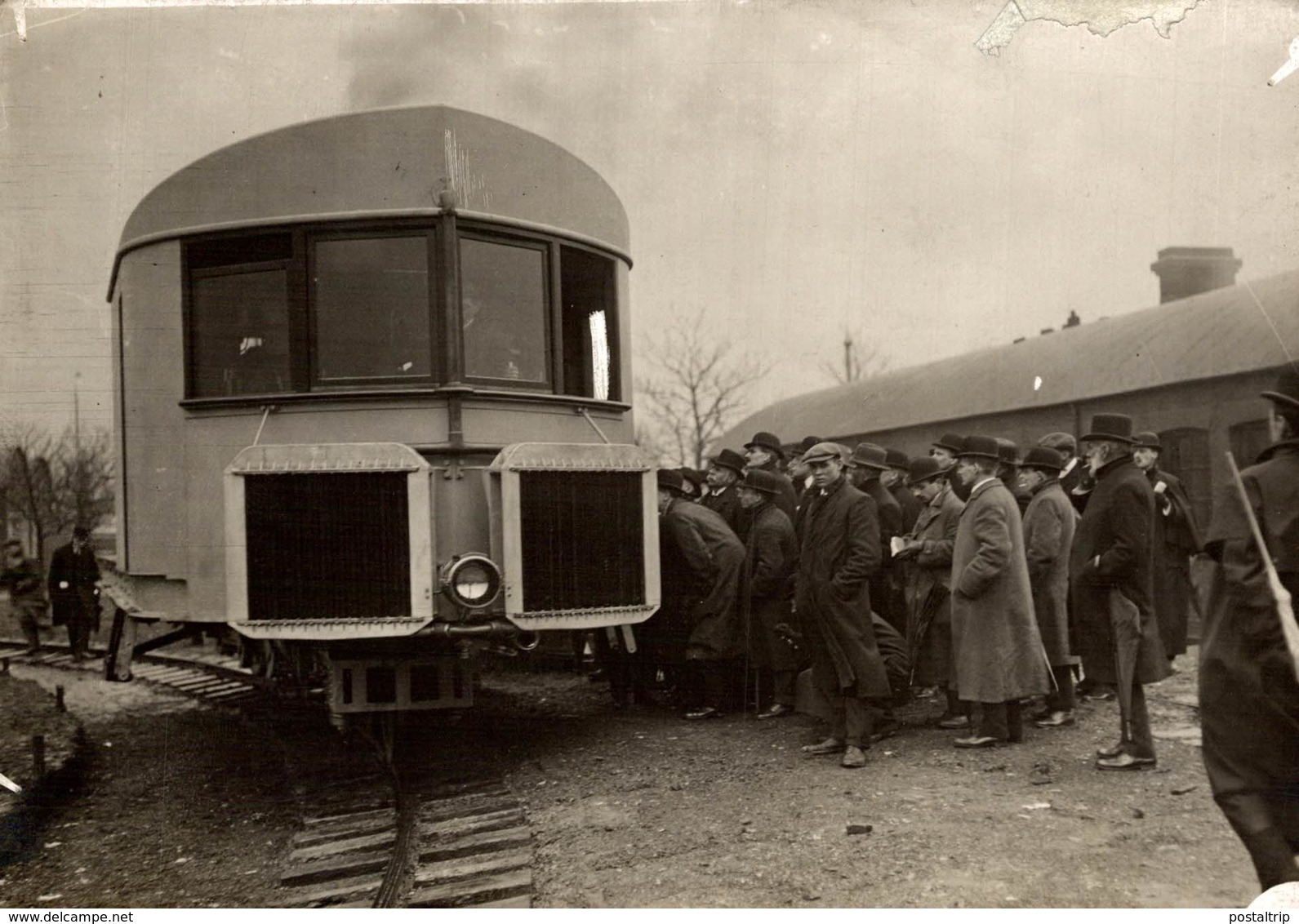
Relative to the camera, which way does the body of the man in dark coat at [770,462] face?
to the viewer's left

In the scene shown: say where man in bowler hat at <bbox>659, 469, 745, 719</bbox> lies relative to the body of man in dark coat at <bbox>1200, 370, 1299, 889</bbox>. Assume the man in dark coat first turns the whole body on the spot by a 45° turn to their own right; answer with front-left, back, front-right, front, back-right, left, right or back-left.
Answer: front-left

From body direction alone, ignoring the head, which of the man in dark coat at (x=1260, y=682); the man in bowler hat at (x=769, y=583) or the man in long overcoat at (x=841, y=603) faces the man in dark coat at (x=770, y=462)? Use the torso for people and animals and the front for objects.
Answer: the man in dark coat at (x=1260, y=682)

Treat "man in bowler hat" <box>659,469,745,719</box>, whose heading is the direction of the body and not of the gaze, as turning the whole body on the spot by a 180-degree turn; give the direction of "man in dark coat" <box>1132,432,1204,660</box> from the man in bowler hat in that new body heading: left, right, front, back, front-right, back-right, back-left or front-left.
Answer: front

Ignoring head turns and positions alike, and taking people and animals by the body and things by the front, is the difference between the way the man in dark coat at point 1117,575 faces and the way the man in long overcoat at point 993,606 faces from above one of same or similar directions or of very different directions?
same or similar directions

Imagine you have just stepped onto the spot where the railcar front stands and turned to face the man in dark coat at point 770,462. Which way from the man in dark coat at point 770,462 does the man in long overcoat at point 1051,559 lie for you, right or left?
right

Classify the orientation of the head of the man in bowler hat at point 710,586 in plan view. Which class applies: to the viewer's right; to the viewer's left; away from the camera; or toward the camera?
to the viewer's left

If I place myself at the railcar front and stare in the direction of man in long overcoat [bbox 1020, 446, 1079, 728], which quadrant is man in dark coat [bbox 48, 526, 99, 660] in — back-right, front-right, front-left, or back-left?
back-left

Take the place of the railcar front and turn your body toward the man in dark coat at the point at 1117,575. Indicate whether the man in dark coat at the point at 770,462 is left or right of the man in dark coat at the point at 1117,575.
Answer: left

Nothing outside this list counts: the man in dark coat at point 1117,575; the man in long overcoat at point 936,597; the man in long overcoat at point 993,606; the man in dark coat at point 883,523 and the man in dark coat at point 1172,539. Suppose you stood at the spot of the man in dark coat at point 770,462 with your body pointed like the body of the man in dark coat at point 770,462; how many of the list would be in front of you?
0

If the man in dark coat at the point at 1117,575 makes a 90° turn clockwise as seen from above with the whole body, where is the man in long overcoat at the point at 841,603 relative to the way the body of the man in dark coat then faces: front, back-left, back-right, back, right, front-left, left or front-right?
left

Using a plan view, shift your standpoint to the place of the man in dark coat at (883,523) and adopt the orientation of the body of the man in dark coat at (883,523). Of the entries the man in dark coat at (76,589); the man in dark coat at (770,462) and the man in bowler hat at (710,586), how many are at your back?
0

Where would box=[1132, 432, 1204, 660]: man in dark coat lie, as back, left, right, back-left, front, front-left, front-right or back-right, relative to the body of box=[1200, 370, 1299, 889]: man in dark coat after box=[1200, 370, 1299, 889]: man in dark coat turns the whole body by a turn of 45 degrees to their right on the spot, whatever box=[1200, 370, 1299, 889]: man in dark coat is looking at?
front

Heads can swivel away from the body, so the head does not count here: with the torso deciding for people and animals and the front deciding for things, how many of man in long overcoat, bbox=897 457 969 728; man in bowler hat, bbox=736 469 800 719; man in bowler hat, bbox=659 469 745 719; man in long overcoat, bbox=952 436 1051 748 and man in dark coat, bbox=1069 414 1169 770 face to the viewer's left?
5

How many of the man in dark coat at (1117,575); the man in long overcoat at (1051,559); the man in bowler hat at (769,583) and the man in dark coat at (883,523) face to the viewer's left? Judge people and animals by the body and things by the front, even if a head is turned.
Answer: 4

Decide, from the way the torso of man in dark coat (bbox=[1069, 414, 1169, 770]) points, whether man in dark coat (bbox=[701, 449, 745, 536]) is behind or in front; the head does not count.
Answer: in front

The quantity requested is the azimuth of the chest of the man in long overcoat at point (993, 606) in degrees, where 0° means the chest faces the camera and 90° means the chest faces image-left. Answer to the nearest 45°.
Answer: approximately 90°

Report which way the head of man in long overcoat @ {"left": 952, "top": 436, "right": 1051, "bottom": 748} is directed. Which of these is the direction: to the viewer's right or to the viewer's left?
to the viewer's left

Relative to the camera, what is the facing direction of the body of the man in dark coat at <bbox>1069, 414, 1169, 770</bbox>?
to the viewer's left

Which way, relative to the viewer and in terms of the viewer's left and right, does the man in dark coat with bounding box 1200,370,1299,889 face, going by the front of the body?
facing away from the viewer and to the left of the viewer

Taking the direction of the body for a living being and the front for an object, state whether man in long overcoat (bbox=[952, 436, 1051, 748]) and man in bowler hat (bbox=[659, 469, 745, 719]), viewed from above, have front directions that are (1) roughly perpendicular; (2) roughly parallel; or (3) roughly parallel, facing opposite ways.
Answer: roughly parallel

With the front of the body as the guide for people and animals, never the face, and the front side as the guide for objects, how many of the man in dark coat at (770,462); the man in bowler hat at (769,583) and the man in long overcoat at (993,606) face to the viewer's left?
3

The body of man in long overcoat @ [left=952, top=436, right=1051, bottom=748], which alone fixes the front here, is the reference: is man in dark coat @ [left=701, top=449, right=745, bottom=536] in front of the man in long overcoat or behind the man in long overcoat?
in front
